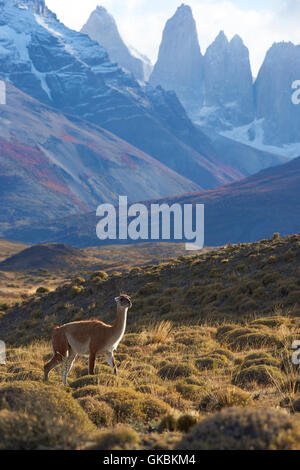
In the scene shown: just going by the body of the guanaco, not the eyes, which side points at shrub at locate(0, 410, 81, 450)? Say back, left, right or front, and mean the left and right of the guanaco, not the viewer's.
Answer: right

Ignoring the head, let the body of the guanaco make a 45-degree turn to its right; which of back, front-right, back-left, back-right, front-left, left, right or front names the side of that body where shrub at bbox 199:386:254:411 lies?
front

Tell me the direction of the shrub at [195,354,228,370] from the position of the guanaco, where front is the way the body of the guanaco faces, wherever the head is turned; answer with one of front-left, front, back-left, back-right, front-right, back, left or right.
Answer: front-left

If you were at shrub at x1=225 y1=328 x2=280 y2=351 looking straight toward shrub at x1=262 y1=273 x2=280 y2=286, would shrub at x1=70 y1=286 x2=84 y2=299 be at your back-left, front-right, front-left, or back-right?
front-left

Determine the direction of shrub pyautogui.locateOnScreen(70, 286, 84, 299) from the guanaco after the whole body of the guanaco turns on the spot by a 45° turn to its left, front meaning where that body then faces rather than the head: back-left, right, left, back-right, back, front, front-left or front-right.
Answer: front-left

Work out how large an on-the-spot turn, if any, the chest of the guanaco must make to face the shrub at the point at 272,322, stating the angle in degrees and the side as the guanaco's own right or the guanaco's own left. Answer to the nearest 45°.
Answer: approximately 45° to the guanaco's own left

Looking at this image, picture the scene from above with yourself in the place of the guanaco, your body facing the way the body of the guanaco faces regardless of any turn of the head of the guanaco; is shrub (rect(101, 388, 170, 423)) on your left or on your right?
on your right

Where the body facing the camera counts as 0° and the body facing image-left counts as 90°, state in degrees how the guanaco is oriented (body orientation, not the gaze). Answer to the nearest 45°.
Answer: approximately 270°

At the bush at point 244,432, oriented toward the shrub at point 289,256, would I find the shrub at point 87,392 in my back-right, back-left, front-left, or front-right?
front-left

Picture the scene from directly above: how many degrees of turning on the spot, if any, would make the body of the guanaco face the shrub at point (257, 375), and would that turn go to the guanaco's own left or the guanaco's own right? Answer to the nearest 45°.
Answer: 0° — it already faces it
